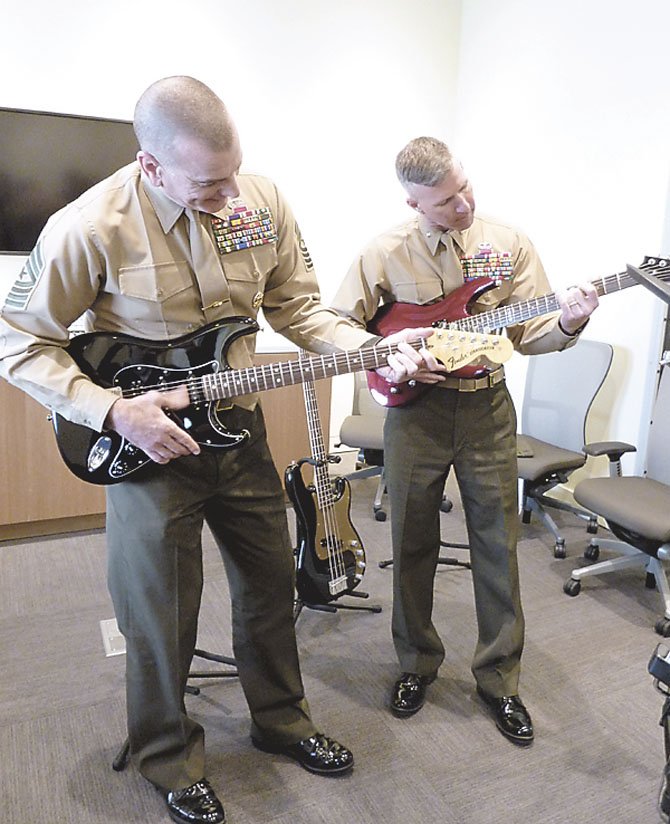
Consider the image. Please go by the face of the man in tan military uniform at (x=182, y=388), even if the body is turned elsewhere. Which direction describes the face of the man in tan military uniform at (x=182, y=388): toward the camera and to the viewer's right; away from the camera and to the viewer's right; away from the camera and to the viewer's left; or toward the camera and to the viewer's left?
toward the camera and to the viewer's right

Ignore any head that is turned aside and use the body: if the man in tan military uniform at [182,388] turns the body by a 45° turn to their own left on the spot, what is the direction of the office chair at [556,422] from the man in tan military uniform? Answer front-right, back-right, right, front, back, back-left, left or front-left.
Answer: front-left

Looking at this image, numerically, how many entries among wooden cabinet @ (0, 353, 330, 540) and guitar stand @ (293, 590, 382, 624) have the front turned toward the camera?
2

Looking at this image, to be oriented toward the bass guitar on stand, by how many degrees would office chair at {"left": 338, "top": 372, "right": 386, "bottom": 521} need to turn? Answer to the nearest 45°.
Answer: approximately 45° to its left

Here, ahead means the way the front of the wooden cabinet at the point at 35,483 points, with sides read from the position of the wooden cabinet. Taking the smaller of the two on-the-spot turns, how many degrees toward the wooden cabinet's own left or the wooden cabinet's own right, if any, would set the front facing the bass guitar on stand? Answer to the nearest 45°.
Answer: approximately 45° to the wooden cabinet's own left

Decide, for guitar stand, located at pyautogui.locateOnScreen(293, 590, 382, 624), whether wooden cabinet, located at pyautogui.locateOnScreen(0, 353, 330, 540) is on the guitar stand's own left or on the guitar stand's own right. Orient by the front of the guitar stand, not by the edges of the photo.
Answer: on the guitar stand's own right
